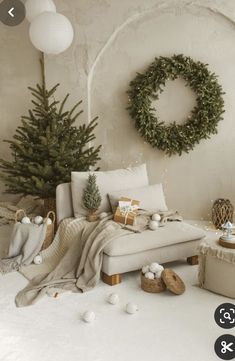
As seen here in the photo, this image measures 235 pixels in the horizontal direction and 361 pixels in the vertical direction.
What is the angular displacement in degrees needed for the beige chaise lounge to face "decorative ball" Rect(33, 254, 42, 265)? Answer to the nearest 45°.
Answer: approximately 135° to its right

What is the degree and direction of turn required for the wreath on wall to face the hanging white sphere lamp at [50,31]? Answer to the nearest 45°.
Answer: approximately 45° to its right

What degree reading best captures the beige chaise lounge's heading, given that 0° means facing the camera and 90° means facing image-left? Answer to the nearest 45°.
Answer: approximately 315°

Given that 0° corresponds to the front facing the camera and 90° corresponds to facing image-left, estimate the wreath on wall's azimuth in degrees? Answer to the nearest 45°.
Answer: approximately 0°
